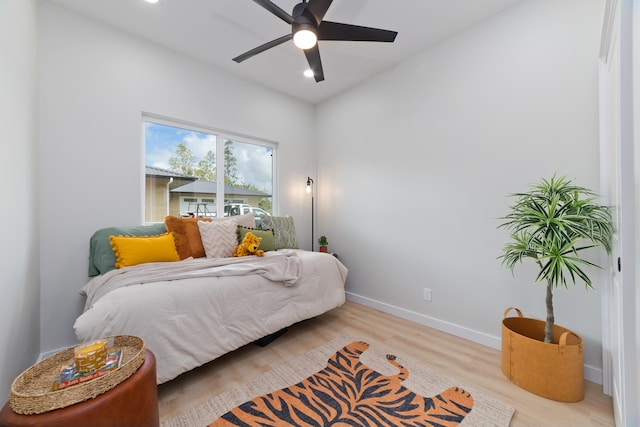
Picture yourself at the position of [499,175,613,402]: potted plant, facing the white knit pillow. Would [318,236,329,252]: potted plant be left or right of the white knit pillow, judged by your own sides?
right

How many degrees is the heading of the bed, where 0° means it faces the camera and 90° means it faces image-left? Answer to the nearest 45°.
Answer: approximately 315°

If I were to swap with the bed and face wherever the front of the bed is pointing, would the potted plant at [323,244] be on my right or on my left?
on my left

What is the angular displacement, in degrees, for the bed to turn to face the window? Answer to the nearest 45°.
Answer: approximately 135° to its left

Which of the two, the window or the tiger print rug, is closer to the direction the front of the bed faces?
the tiger print rug

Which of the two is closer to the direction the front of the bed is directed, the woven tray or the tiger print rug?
the tiger print rug

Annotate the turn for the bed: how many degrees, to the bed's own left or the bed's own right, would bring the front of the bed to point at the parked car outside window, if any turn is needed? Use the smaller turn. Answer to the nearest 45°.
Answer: approximately 135° to the bed's own left
